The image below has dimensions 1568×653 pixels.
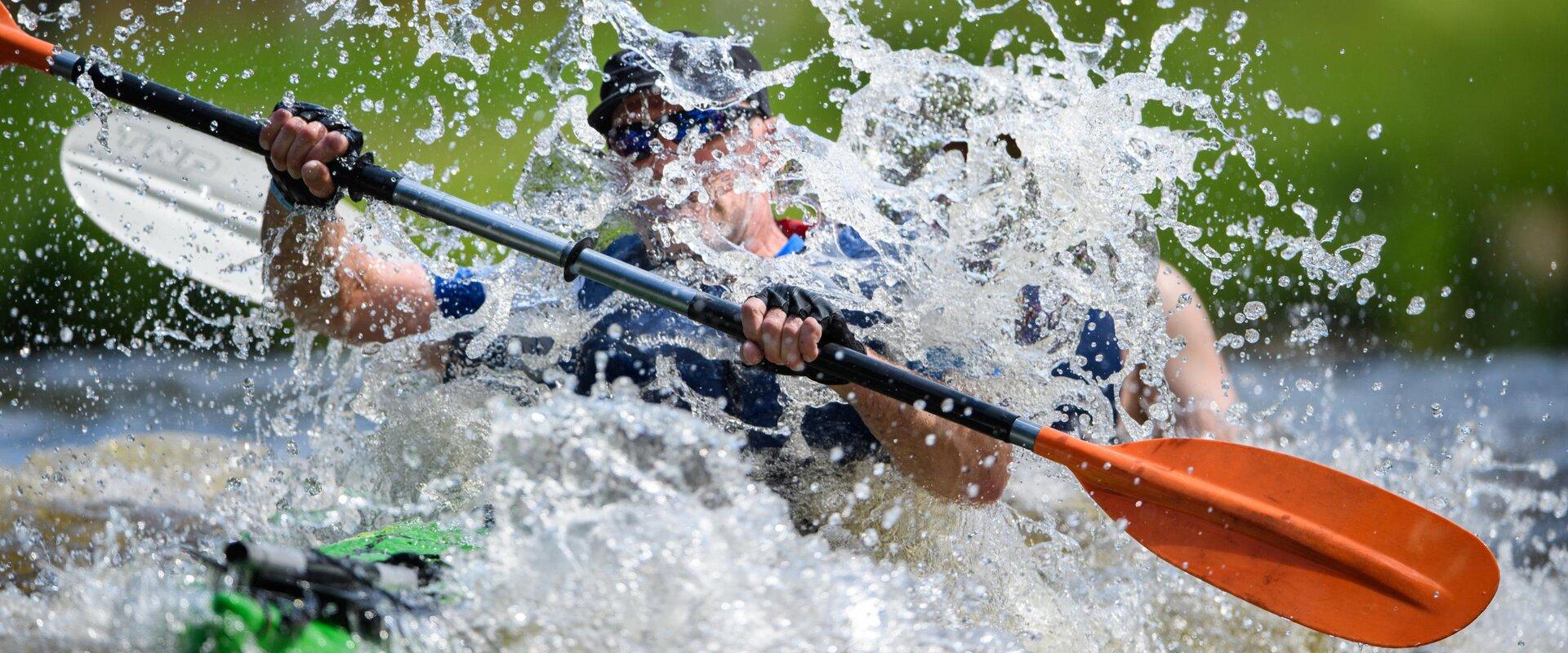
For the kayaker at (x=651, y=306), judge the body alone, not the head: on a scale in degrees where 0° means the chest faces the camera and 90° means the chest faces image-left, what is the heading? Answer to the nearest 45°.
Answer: approximately 45°
